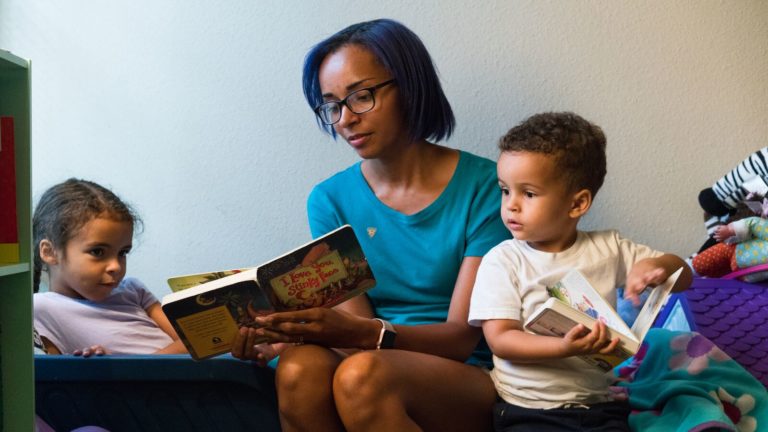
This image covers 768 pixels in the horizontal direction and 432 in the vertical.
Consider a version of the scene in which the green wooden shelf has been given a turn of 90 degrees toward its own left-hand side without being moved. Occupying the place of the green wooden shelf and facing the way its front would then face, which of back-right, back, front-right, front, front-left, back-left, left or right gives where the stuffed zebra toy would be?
front-right

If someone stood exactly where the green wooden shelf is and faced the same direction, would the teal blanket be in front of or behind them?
in front

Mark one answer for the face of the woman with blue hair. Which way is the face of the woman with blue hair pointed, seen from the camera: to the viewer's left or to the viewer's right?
to the viewer's left

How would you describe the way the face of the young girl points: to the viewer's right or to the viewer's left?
to the viewer's right

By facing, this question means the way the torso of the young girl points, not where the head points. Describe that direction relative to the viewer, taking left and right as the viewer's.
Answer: facing the viewer and to the right of the viewer

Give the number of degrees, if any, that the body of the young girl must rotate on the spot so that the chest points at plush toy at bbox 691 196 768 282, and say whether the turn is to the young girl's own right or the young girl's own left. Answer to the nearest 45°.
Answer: approximately 45° to the young girl's own left

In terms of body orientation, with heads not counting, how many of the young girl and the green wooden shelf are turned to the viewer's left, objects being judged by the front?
0

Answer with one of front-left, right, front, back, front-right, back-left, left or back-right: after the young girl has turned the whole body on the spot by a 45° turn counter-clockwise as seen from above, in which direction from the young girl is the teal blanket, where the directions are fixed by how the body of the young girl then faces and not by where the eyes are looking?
front-right

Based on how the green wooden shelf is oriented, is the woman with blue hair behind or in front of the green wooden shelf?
in front

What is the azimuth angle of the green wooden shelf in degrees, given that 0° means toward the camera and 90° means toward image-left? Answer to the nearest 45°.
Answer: approximately 315°
